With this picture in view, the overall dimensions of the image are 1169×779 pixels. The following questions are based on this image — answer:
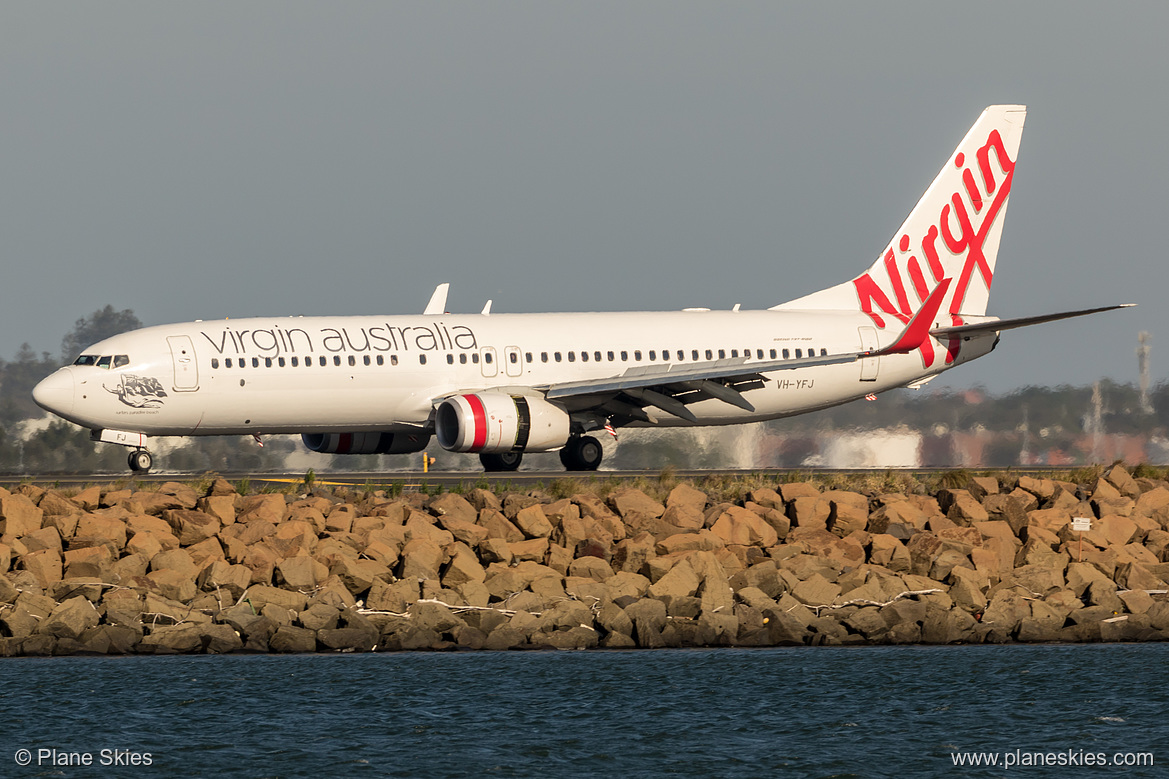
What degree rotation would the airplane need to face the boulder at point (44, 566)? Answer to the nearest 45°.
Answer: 0° — it already faces it

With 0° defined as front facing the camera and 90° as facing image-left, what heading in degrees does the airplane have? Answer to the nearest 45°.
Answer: approximately 45°

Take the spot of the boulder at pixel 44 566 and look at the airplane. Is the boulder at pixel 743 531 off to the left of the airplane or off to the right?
right

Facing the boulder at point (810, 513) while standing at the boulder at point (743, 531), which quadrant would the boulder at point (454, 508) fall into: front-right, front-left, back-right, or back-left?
back-left

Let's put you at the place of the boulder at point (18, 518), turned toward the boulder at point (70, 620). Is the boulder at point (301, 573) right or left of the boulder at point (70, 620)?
left

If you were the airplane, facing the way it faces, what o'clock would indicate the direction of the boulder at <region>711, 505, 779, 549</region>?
The boulder is roughly at 10 o'clock from the airplane.
